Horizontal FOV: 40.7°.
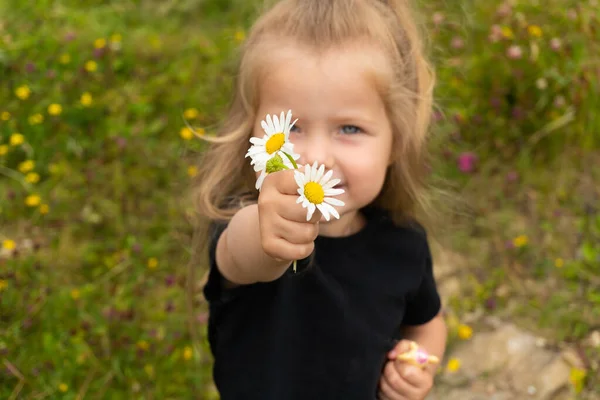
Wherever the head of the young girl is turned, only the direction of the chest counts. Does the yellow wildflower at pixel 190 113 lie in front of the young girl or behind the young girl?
behind

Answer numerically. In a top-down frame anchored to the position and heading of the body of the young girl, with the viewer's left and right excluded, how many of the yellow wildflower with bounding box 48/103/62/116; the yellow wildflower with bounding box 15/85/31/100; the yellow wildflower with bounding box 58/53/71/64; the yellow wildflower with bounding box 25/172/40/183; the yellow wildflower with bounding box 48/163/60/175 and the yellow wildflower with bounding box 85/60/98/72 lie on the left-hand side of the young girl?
0

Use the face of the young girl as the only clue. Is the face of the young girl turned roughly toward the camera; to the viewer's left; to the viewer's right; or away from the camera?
toward the camera

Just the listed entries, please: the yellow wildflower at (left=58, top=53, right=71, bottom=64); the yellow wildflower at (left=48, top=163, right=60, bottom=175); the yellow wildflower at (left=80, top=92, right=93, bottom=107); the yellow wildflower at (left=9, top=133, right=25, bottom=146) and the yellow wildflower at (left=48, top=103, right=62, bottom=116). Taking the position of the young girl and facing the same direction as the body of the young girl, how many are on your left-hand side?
0

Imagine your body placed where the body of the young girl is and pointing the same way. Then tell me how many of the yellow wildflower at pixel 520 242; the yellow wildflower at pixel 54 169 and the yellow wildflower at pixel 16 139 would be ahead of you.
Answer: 0

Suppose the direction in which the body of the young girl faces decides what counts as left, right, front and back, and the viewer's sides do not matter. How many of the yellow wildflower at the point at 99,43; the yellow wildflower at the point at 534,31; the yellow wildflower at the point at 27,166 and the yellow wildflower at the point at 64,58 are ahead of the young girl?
0

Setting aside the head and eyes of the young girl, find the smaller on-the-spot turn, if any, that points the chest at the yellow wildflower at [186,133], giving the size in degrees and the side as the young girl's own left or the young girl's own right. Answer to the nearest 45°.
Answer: approximately 135° to the young girl's own right

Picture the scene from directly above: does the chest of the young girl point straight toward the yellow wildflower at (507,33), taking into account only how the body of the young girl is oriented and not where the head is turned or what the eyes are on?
no

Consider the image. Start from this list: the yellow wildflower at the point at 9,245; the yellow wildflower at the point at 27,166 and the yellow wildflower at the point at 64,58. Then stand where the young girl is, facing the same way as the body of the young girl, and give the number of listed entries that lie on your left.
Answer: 0

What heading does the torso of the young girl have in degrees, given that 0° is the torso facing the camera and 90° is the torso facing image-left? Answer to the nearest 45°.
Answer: approximately 0°

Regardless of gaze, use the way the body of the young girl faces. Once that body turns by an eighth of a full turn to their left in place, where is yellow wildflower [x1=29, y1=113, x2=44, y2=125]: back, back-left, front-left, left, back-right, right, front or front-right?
back

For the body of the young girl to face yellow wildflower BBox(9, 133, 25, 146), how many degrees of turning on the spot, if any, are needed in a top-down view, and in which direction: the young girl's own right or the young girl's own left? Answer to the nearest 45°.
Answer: approximately 135° to the young girl's own right

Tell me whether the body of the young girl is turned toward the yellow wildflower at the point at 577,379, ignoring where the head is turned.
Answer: no

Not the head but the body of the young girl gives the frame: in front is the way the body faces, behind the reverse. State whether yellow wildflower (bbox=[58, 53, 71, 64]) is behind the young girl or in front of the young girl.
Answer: behind

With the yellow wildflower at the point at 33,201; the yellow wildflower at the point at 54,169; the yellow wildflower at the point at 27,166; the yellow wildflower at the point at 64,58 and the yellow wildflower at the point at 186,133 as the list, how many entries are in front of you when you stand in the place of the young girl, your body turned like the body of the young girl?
0

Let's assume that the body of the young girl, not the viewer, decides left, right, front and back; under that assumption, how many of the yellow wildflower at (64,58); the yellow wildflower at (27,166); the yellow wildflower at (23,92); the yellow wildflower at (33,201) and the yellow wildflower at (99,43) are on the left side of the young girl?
0
